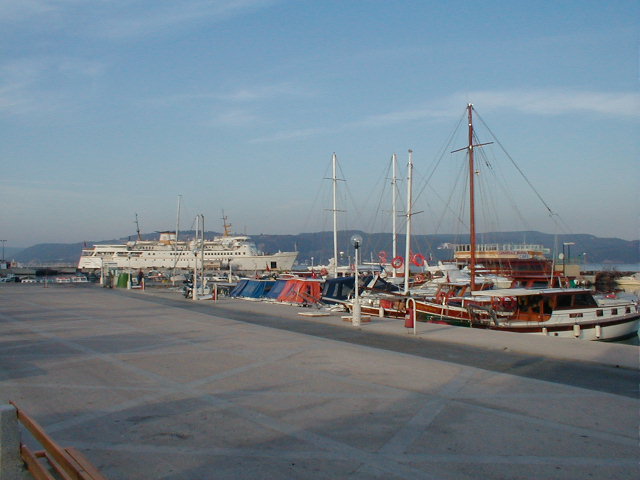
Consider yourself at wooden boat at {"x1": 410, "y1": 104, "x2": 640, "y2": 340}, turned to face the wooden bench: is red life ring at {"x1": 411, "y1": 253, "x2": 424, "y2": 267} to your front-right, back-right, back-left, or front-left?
back-right

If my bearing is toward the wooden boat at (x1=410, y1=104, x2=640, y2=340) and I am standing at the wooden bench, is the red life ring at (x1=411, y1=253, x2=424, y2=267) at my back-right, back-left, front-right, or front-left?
front-left

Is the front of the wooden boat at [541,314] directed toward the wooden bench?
no
